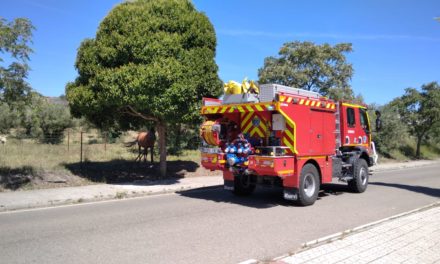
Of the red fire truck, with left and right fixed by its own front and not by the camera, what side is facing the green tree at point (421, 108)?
front

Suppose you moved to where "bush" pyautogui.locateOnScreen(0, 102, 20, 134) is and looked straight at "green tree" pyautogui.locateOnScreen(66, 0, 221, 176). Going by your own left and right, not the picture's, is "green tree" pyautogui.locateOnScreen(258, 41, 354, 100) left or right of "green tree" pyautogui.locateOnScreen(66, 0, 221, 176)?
left

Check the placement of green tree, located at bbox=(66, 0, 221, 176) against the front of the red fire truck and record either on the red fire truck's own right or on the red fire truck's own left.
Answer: on the red fire truck's own left

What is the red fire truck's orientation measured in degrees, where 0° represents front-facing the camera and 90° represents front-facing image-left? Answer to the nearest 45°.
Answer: approximately 225°

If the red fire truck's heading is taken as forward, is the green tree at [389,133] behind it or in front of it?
in front

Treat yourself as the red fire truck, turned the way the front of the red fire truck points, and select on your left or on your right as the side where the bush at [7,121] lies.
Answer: on your left

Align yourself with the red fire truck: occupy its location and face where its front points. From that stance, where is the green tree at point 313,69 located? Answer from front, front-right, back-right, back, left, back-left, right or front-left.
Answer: front-left
